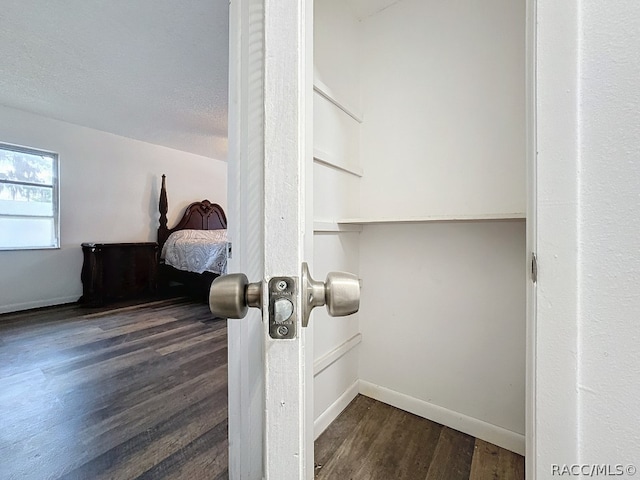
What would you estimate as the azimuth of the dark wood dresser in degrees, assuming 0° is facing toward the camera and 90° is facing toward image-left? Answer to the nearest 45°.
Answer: approximately 315°

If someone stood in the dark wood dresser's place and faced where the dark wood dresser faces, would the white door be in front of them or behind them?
in front

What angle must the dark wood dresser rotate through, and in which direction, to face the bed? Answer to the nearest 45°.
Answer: approximately 45° to its left
